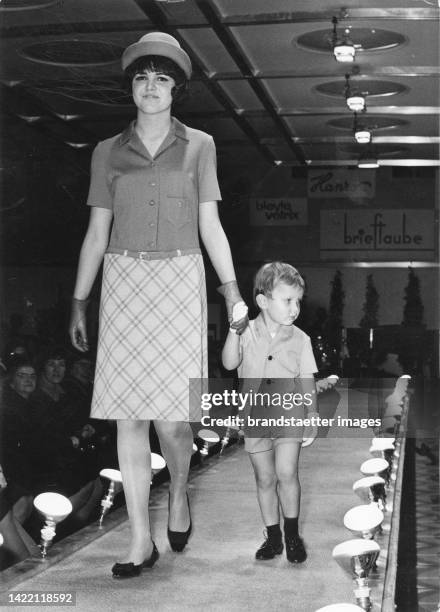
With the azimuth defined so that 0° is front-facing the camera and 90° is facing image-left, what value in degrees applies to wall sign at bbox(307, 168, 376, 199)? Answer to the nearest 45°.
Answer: approximately 0°

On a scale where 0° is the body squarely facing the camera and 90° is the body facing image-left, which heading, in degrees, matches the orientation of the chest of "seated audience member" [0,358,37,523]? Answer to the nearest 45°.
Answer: approximately 315°

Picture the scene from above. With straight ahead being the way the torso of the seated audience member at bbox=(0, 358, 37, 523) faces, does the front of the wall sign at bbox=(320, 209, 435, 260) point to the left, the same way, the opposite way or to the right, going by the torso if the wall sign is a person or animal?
to the right

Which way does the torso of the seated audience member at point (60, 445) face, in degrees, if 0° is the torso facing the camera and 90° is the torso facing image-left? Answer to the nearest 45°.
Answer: approximately 315°
